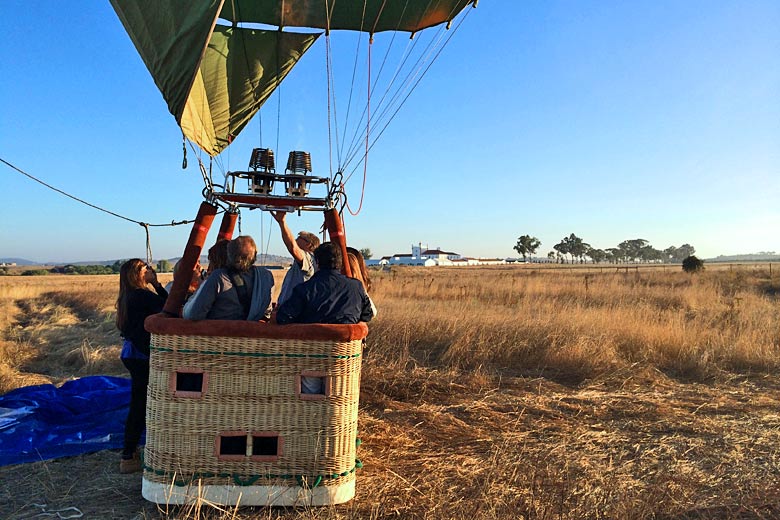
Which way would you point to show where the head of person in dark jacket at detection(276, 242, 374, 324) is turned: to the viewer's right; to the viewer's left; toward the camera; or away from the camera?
away from the camera

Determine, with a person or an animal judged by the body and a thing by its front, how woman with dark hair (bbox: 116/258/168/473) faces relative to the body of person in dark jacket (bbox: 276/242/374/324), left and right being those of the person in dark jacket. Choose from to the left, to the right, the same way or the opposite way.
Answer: to the right

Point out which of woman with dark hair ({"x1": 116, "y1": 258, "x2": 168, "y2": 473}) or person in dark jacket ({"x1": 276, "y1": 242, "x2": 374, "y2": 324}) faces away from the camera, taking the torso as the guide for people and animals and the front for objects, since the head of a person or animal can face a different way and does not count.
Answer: the person in dark jacket

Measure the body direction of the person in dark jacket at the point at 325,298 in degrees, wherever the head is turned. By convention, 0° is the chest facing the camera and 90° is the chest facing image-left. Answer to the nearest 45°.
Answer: approximately 180°

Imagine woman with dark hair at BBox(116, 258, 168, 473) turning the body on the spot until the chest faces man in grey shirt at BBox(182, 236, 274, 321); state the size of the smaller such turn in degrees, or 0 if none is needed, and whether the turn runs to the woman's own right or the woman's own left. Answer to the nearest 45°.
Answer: approximately 45° to the woman's own right

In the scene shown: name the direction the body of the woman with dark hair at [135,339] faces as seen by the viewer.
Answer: to the viewer's right

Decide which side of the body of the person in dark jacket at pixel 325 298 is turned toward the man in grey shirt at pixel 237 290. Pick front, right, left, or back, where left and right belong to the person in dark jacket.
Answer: left

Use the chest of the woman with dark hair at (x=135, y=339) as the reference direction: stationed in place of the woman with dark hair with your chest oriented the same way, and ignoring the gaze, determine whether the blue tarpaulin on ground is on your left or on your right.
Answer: on your left
